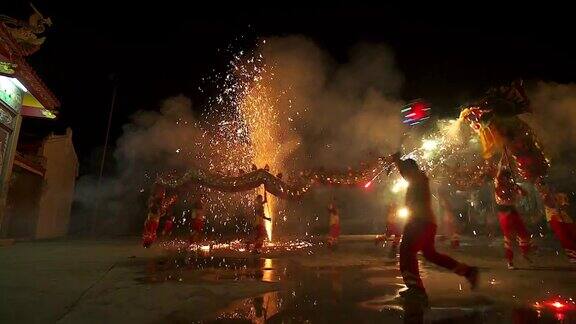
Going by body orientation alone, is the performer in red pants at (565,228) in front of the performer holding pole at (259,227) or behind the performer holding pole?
in front

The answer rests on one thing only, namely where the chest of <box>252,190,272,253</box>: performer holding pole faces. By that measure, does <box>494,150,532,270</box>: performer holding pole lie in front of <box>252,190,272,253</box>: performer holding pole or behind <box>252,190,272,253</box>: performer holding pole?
in front
